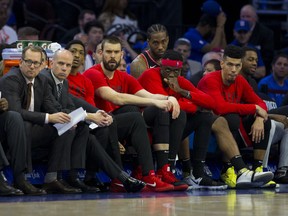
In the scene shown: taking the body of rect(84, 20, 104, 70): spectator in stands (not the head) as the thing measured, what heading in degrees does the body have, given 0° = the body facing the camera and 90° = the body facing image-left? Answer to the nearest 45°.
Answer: approximately 315°

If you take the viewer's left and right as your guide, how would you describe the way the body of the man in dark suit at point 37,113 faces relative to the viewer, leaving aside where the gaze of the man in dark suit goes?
facing the viewer and to the right of the viewer

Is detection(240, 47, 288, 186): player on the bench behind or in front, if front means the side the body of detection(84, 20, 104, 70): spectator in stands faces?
in front

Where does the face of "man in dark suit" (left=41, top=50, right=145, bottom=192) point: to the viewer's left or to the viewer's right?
to the viewer's right

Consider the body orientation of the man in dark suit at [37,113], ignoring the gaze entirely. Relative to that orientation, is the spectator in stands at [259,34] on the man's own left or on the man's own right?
on the man's own left

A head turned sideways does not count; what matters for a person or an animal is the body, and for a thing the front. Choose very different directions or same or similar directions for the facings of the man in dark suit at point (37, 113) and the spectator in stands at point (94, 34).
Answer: same or similar directions

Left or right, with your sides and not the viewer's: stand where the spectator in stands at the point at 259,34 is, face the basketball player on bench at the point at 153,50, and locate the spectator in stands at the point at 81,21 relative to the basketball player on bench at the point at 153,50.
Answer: right

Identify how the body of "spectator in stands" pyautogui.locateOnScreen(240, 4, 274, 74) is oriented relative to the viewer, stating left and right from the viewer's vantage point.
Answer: facing the viewer and to the left of the viewer
